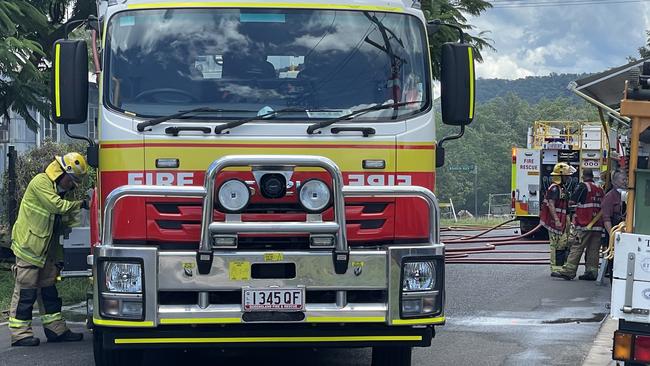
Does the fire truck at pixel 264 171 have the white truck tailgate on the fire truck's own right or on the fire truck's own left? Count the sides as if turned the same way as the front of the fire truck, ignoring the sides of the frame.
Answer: on the fire truck's own left

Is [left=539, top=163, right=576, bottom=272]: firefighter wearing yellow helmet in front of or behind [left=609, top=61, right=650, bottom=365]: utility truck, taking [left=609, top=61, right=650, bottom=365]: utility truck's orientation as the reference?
in front

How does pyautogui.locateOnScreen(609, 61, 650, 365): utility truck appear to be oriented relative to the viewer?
away from the camera

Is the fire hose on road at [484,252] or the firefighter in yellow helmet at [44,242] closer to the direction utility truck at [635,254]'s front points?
the fire hose on road

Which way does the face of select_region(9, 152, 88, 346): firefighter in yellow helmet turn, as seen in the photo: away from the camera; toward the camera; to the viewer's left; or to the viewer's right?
to the viewer's right
